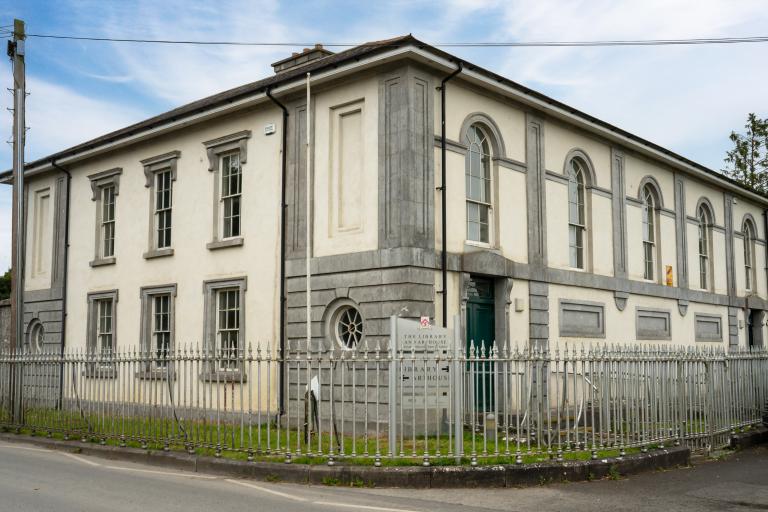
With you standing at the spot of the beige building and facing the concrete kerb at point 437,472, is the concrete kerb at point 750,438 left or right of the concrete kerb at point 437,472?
left

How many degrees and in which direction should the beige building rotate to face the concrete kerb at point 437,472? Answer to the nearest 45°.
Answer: approximately 45° to its right

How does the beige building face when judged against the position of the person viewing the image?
facing the viewer and to the right of the viewer

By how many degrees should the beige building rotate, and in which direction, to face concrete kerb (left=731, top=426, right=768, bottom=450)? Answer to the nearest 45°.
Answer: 0° — it already faces it
